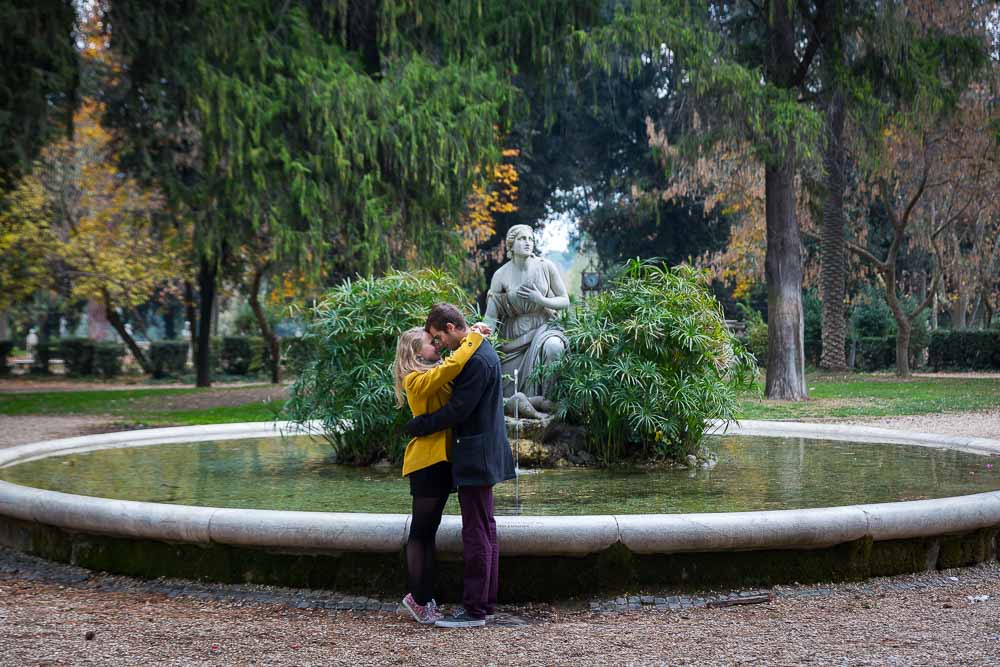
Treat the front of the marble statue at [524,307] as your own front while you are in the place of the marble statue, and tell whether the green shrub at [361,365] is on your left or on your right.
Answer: on your right

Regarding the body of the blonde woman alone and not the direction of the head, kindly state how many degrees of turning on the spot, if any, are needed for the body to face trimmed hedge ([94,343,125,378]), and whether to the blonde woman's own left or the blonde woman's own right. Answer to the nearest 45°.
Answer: approximately 90° to the blonde woman's own left

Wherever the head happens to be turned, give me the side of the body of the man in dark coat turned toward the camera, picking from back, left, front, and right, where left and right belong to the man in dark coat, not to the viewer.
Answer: left

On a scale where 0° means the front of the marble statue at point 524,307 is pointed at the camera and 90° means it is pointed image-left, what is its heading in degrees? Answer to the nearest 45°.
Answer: approximately 0°

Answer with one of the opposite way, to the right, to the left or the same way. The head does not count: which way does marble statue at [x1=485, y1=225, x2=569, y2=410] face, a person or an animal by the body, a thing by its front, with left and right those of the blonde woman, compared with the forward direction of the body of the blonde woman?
to the right

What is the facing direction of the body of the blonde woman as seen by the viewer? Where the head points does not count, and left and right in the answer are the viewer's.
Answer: facing to the right of the viewer

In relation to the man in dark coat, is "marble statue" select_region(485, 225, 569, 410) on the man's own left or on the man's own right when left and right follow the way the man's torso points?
on the man's own right

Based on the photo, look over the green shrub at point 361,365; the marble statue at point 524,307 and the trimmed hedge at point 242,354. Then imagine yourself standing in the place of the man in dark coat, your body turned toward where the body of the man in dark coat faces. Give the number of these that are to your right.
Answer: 3

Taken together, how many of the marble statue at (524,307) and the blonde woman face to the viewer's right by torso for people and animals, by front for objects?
1

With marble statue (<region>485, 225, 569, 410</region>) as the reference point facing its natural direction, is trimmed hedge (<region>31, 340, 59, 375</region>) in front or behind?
behind

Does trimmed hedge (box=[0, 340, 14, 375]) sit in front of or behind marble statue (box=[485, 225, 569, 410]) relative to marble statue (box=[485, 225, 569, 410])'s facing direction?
behind

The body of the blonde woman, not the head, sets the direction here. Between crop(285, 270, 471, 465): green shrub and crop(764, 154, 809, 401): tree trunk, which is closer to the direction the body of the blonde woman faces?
the tree trunk

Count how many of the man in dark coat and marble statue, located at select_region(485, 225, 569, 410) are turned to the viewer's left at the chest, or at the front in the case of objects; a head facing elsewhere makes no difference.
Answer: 1

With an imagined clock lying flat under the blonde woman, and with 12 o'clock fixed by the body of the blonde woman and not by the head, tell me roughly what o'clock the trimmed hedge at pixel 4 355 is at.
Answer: The trimmed hedge is roughly at 8 o'clock from the blonde woman.

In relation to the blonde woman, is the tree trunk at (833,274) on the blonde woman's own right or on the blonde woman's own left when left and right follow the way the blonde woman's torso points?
on the blonde woman's own left

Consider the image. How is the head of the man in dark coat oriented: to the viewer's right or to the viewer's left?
to the viewer's left
